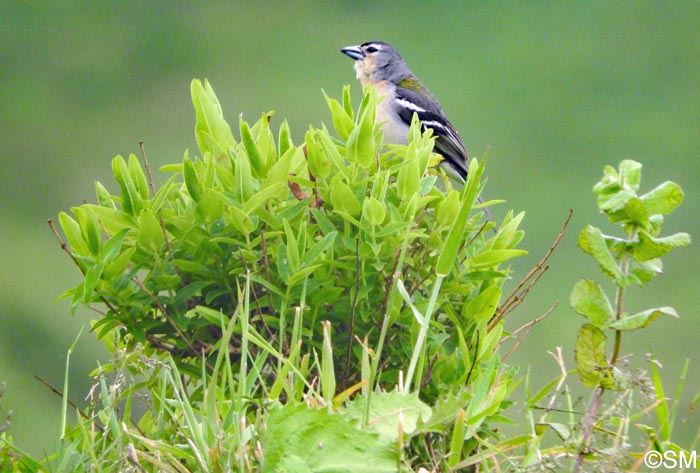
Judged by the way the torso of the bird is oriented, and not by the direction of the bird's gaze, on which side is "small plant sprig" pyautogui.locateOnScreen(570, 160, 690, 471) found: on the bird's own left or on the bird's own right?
on the bird's own left

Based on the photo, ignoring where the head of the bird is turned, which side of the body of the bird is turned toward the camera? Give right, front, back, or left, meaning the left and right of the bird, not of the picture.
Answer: left
